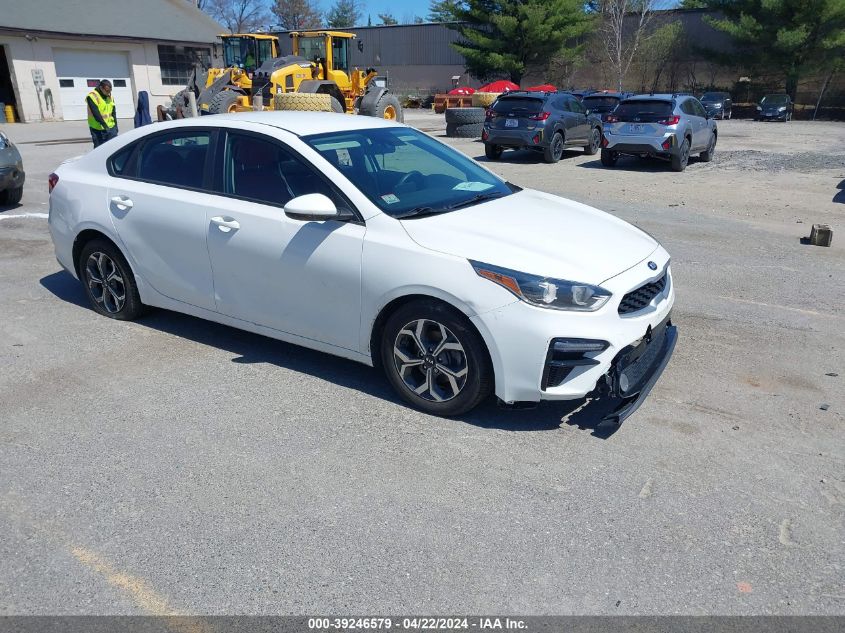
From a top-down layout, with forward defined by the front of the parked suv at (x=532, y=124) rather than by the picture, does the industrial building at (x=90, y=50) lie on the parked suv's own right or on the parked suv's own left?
on the parked suv's own left

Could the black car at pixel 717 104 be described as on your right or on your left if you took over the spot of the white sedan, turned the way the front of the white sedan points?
on your left

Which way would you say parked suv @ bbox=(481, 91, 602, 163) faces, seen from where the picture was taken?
facing away from the viewer and to the right of the viewer

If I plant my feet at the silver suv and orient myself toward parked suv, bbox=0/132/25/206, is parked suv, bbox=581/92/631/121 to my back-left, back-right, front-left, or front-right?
back-right

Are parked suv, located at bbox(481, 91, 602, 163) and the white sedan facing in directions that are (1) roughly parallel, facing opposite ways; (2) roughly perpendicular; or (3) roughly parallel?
roughly perpendicular

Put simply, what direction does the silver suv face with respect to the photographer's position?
facing away from the viewer and to the right of the viewer

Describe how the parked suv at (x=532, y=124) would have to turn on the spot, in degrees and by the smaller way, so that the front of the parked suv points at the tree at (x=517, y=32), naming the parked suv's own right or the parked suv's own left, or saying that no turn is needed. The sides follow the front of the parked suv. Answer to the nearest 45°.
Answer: approximately 45° to the parked suv's own left

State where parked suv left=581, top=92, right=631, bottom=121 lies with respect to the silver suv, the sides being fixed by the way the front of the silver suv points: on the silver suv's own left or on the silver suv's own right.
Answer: on the silver suv's own left
